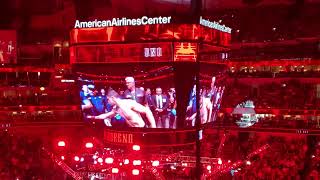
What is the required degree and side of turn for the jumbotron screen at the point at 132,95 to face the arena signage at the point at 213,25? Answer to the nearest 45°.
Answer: approximately 90° to its left

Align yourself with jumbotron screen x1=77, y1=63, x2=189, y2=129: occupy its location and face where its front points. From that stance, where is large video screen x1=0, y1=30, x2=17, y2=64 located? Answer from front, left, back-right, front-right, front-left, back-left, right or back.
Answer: back-right

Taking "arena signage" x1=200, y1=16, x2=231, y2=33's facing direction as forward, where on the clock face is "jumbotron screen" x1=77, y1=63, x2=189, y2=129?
The jumbotron screen is roughly at 4 o'clock from the arena signage.

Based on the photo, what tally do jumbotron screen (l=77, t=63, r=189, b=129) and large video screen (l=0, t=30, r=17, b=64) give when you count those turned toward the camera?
2

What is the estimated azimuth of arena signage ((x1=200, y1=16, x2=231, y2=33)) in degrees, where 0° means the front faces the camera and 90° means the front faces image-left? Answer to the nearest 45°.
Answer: approximately 315°

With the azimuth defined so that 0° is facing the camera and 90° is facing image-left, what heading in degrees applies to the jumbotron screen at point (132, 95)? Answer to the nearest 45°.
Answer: approximately 0°

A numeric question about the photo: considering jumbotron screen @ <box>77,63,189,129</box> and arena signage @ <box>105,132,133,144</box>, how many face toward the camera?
2
